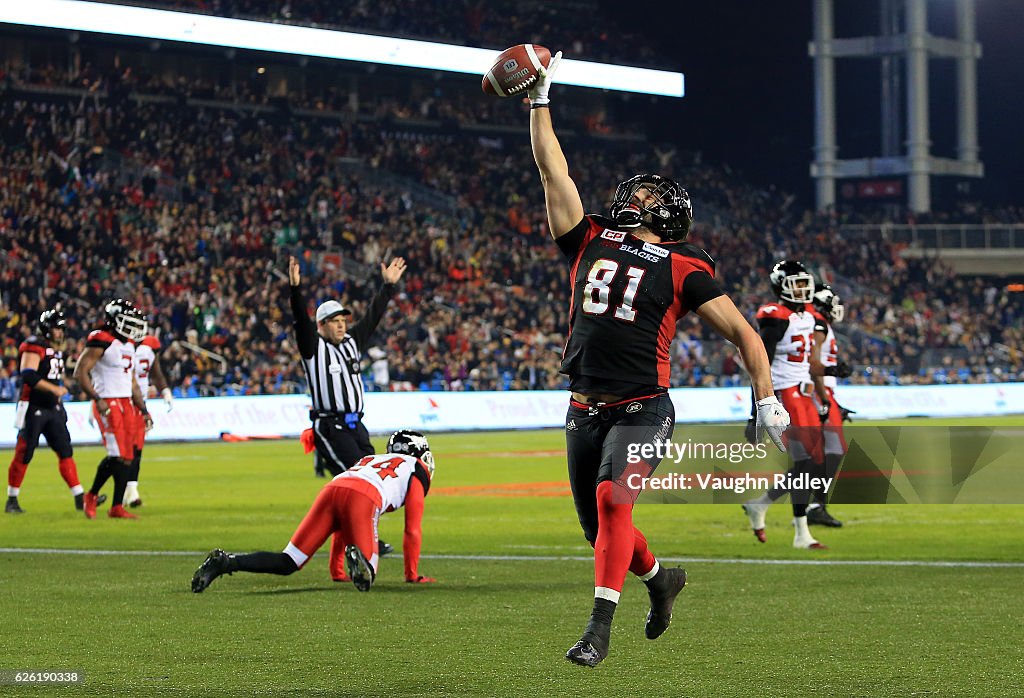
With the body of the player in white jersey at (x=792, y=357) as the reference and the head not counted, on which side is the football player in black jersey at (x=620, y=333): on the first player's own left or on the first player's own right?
on the first player's own right

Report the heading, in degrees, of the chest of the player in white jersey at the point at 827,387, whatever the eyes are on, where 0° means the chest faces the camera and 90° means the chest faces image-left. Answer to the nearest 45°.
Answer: approximately 315°

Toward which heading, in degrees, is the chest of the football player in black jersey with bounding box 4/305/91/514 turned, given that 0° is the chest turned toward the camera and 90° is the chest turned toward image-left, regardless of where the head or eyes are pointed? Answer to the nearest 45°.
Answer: approximately 315°

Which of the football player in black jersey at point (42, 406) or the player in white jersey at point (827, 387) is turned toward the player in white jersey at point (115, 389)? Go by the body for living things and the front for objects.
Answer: the football player in black jersey

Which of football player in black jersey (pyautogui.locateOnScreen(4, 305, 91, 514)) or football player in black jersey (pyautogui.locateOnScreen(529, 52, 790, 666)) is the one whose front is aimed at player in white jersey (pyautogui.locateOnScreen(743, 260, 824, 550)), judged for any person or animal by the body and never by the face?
football player in black jersey (pyautogui.locateOnScreen(4, 305, 91, 514))

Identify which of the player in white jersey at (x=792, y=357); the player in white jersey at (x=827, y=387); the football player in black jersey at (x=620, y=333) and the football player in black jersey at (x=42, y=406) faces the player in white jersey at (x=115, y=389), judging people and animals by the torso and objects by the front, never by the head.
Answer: the football player in black jersey at (x=42, y=406)
